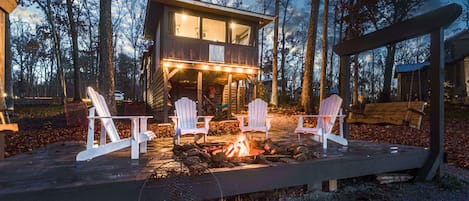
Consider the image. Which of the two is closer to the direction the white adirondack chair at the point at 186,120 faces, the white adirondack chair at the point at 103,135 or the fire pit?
the fire pit

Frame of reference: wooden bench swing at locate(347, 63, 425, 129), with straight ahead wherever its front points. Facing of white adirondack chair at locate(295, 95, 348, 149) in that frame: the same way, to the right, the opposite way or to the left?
the same way

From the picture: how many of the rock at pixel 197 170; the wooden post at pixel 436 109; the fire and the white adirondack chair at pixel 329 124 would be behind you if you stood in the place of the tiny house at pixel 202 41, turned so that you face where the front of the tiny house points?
0

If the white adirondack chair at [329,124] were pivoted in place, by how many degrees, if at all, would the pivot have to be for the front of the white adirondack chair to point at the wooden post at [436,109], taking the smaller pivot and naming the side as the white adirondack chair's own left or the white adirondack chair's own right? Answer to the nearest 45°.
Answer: approximately 135° to the white adirondack chair's own left

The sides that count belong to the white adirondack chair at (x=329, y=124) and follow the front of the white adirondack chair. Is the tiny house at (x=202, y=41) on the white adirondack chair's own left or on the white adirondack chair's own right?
on the white adirondack chair's own right

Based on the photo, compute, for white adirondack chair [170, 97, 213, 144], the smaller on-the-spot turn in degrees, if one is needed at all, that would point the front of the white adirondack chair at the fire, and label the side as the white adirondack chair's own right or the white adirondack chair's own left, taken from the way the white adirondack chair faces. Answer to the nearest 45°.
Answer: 0° — it already faces it

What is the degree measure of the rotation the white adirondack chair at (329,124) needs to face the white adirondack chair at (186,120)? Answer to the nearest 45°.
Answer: approximately 45° to its right

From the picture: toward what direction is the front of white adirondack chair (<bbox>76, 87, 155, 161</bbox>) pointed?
to the viewer's right

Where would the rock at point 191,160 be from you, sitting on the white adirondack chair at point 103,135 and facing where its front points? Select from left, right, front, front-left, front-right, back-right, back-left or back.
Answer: front-right

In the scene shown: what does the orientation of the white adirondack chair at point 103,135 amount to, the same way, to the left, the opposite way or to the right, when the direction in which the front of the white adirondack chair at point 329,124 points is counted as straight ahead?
the opposite way

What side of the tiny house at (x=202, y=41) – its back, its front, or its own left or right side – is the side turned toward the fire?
front

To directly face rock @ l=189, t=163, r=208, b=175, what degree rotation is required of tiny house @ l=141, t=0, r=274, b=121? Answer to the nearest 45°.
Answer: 0° — it already faces it

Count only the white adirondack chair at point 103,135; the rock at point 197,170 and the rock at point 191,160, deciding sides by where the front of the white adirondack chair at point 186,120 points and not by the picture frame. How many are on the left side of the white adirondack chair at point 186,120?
0

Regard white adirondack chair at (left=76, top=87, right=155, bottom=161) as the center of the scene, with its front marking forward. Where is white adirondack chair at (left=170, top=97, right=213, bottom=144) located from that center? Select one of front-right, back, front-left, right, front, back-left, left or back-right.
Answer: front-left

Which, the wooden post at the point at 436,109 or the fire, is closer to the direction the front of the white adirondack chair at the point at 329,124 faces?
the fire

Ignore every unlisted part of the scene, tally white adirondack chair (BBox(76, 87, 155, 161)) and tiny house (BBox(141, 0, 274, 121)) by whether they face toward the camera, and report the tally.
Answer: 1

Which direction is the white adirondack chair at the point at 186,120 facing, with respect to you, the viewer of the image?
facing the viewer and to the right of the viewer

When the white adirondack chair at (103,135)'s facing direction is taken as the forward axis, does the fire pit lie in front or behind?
in front

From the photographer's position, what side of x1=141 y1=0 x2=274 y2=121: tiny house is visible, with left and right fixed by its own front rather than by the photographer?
front
